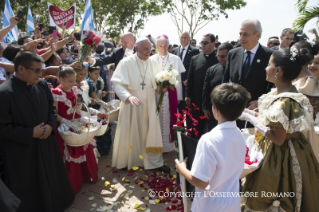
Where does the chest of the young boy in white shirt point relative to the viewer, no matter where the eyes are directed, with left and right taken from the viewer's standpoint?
facing away from the viewer and to the left of the viewer

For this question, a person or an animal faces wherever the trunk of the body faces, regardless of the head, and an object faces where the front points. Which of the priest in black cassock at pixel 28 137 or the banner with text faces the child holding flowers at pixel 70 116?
the banner with text

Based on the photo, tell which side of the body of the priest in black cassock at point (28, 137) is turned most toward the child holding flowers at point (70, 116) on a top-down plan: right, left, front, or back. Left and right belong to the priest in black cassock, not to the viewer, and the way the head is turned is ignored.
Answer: left

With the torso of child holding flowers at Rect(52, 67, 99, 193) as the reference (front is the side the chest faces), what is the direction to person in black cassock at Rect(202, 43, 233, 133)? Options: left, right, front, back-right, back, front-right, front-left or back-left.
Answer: front-left

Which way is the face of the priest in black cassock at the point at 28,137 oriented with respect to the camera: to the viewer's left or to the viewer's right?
to the viewer's right

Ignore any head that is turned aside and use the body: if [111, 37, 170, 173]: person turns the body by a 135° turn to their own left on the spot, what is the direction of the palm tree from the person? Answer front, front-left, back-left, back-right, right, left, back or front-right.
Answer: front-right

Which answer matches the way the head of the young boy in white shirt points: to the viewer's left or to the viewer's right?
to the viewer's left

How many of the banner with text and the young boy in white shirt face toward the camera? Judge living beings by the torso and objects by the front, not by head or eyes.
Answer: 1
